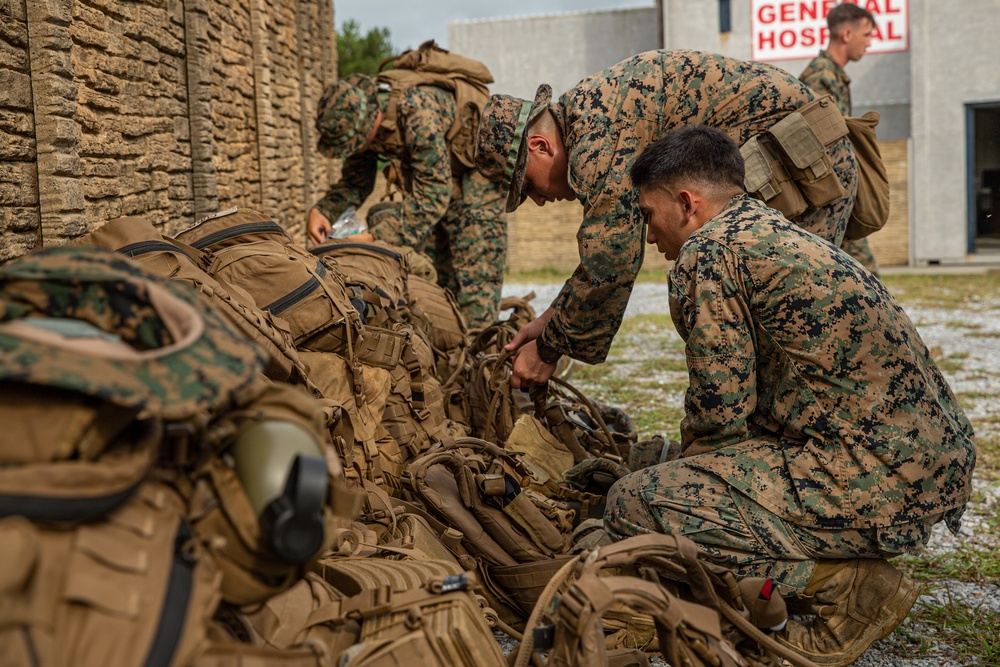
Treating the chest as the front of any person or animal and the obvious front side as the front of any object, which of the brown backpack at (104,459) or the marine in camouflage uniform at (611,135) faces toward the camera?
the brown backpack

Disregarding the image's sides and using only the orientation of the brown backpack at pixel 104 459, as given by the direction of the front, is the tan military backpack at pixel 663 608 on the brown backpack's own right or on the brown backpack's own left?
on the brown backpack's own left

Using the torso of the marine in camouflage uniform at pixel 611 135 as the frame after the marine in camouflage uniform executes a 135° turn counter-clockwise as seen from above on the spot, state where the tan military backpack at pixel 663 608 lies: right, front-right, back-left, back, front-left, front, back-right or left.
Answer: front-right

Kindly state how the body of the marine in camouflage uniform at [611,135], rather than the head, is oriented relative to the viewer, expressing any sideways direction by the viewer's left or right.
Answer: facing to the left of the viewer

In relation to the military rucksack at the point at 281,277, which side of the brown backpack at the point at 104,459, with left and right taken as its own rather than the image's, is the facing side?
back

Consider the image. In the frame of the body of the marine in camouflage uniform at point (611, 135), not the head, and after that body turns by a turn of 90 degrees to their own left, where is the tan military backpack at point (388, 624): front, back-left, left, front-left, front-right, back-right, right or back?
front

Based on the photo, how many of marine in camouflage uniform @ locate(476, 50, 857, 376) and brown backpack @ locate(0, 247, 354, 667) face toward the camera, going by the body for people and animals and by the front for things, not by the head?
1

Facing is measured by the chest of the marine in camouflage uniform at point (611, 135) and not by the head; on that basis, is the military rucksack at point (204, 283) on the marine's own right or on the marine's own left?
on the marine's own left

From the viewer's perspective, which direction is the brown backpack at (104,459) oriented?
toward the camera
